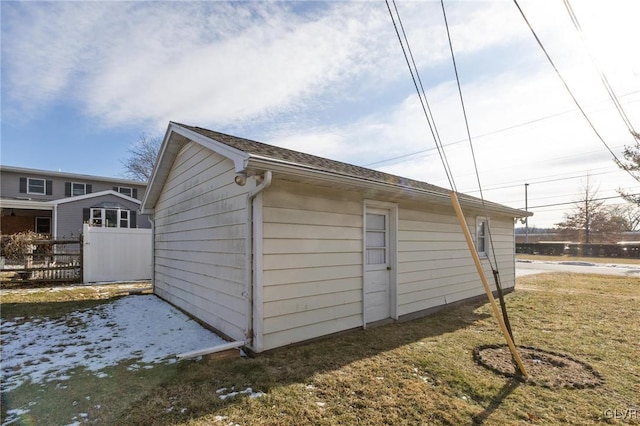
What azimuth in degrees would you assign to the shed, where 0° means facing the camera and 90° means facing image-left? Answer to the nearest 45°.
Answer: approximately 315°

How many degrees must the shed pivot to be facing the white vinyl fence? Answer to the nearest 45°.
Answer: approximately 180°

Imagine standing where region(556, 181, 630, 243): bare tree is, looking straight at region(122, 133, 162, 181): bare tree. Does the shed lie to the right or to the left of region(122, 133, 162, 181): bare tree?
left

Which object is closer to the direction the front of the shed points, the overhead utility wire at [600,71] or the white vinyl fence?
the overhead utility wire

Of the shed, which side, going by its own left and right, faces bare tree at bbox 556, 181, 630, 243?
left

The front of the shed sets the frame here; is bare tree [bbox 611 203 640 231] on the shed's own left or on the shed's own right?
on the shed's own left
